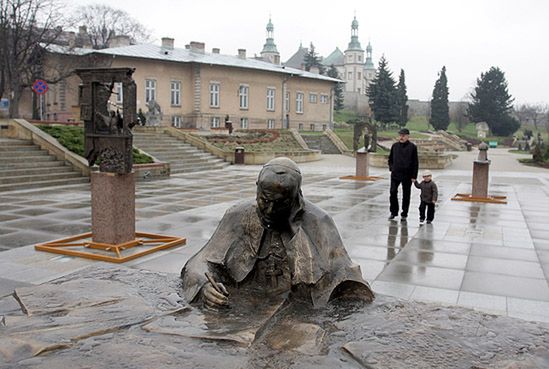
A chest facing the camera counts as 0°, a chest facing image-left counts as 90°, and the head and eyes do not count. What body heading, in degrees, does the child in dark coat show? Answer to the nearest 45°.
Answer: approximately 0°

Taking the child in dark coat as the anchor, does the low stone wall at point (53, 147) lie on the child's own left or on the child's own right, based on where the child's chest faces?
on the child's own right

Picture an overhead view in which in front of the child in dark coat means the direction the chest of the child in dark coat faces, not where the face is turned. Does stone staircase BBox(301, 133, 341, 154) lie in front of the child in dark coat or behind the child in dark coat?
behind

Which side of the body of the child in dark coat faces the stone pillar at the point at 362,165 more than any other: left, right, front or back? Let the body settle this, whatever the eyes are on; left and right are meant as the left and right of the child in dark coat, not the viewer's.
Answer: back

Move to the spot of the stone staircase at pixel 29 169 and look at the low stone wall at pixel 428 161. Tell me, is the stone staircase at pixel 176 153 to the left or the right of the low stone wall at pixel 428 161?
left

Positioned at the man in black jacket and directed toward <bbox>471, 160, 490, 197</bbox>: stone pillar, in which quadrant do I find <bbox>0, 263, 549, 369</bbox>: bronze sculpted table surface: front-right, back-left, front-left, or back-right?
back-right

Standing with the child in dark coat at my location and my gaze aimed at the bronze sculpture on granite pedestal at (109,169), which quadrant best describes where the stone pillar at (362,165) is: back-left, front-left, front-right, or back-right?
back-right

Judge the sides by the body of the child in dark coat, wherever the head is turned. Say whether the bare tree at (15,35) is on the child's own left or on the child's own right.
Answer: on the child's own right

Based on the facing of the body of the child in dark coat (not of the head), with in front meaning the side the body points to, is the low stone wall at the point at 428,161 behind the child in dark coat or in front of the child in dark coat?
behind

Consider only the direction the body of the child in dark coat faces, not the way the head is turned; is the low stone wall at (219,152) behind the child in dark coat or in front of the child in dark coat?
behind

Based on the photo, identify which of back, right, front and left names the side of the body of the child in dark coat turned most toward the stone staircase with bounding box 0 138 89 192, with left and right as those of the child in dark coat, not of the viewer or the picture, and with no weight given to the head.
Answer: right

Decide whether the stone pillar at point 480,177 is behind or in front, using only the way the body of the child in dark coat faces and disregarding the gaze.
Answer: behind
